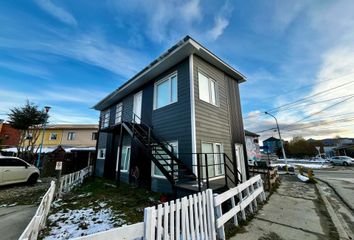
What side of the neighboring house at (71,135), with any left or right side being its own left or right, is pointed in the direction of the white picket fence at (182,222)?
front

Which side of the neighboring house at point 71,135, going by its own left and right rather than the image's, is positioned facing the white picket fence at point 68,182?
front

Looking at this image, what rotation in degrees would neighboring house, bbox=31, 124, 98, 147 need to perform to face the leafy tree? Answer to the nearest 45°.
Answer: approximately 45° to its right

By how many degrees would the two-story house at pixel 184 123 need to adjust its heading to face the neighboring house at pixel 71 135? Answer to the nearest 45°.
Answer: approximately 90° to its right

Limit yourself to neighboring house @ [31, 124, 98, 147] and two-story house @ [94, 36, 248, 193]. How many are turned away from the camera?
0

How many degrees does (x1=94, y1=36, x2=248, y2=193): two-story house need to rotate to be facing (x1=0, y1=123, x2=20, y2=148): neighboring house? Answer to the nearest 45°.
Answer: approximately 90° to its right

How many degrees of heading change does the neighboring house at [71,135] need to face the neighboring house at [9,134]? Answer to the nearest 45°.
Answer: approximately 135° to its right

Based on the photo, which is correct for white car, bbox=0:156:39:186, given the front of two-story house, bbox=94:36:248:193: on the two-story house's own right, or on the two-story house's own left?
on the two-story house's own right

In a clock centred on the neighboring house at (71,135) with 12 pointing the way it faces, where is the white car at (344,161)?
The white car is roughly at 10 o'clock from the neighboring house.

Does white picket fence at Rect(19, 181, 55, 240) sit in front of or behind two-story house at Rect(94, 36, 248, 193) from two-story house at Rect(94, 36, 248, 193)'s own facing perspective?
in front
